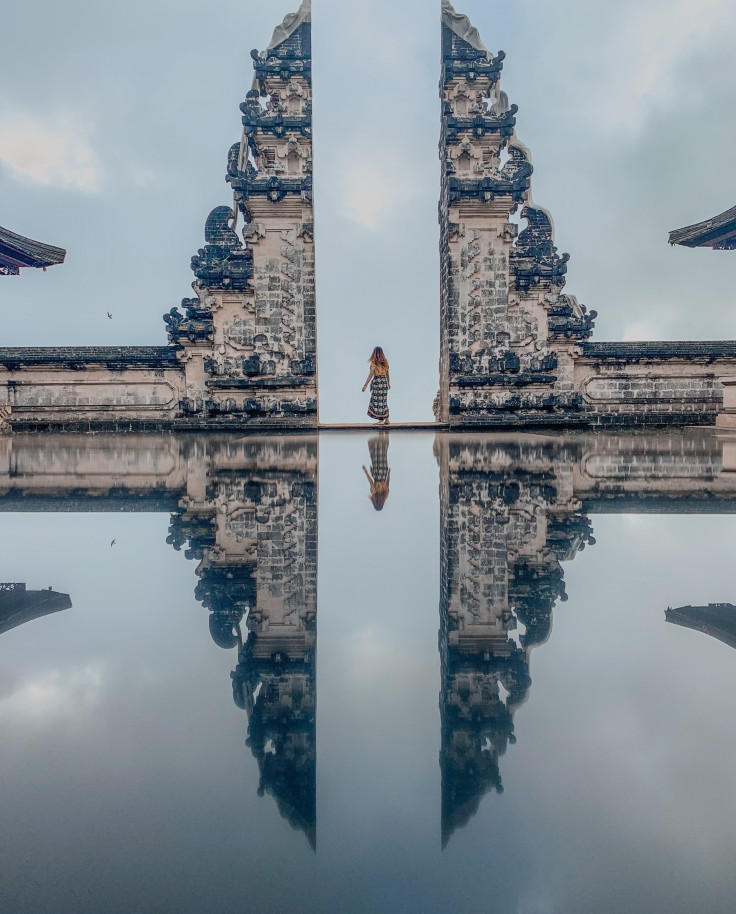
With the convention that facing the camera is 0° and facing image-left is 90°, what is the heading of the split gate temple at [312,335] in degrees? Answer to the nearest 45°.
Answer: approximately 0°
